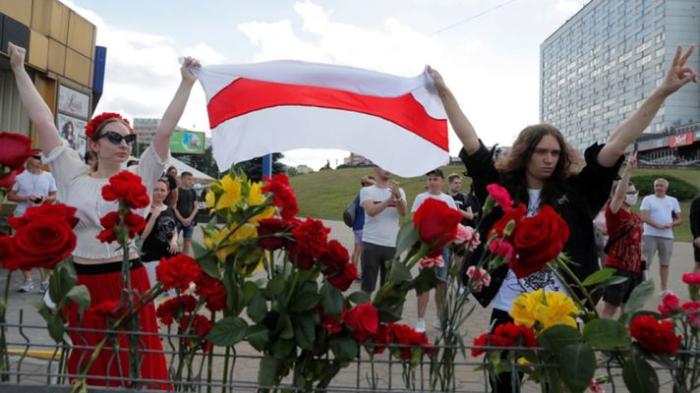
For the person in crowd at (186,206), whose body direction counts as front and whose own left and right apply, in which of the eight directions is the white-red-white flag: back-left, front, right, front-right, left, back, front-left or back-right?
front

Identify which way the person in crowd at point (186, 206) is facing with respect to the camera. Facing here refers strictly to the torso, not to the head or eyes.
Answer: toward the camera

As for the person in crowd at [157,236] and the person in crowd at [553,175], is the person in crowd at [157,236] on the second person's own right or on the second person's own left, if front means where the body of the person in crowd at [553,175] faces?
on the second person's own right

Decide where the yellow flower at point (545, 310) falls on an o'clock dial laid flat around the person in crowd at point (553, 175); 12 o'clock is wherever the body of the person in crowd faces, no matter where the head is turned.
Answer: The yellow flower is roughly at 12 o'clock from the person in crowd.

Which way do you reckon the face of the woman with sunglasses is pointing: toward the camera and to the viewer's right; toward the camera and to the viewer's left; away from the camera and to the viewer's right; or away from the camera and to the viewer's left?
toward the camera and to the viewer's right

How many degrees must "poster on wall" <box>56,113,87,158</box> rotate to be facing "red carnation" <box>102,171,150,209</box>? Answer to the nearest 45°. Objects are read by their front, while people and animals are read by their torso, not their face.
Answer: approximately 45° to its right

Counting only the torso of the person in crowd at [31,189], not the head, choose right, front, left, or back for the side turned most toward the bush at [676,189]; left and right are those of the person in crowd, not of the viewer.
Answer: left

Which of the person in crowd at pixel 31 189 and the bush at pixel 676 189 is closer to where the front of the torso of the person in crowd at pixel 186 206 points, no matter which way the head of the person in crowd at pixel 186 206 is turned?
the person in crowd

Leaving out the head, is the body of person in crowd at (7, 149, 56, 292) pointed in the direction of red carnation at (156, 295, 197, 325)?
yes

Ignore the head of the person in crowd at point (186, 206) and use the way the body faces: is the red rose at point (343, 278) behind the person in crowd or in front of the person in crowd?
in front

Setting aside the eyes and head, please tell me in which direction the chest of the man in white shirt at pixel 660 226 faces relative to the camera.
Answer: toward the camera

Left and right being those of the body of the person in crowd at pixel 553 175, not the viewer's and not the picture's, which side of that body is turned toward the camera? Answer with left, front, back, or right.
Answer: front

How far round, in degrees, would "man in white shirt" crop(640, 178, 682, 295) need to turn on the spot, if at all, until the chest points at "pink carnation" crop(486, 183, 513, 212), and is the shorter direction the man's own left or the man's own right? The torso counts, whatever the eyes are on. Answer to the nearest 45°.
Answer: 0° — they already face it

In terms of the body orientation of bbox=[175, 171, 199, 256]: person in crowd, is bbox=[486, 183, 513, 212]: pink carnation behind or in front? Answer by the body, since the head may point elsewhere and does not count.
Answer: in front

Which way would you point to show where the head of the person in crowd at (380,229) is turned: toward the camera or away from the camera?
toward the camera
